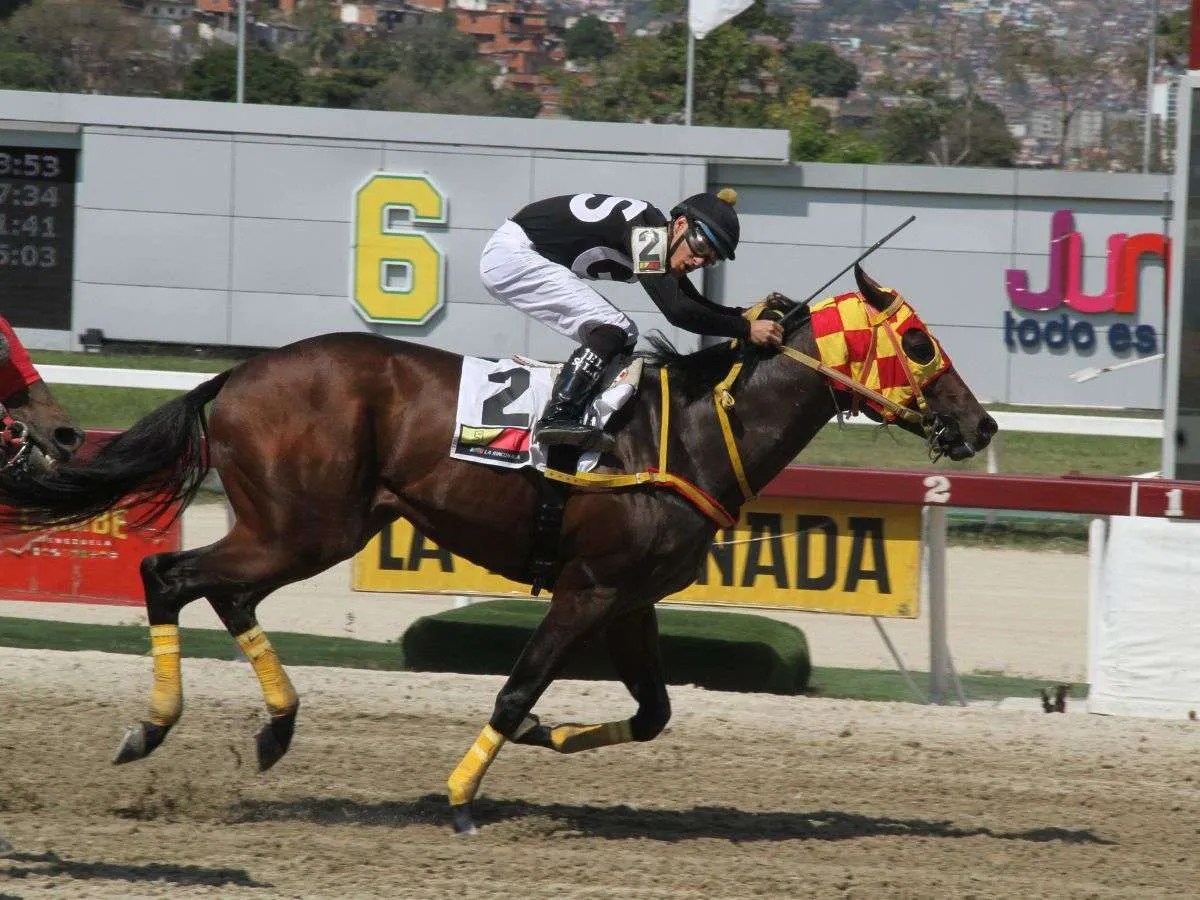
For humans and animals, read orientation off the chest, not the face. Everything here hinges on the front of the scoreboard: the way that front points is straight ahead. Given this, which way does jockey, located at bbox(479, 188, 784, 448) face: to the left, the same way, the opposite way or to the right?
to the left

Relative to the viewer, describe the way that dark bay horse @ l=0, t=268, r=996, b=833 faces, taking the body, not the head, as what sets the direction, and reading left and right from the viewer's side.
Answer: facing to the right of the viewer

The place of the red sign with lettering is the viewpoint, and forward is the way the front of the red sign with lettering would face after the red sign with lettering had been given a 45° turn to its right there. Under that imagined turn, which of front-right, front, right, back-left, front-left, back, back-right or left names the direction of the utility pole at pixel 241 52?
back-right

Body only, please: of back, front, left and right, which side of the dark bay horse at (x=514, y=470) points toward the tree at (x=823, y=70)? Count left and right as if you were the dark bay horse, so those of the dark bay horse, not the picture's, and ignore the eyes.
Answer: left

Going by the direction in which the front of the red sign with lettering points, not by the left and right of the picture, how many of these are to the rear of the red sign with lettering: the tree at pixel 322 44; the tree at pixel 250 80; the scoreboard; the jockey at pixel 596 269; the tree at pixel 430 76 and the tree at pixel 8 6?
5

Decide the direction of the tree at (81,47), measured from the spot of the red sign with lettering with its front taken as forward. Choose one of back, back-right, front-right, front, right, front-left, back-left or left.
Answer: back

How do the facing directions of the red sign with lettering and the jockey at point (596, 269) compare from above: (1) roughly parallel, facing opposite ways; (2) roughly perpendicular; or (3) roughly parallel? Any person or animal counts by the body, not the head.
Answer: roughly perpendicular

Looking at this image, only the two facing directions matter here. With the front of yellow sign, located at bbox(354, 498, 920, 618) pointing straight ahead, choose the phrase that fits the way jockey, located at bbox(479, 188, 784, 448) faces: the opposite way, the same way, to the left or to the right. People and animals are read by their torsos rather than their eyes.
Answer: to the left

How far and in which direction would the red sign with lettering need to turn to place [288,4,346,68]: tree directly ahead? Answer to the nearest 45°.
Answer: approximately 180°

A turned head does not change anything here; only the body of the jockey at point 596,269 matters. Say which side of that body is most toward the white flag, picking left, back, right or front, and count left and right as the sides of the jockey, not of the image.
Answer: left

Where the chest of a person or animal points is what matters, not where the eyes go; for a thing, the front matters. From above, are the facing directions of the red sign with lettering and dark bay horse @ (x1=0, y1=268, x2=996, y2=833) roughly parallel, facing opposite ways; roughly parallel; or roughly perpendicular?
roughly perpendicular

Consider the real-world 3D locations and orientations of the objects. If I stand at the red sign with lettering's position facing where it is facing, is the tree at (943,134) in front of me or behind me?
behind

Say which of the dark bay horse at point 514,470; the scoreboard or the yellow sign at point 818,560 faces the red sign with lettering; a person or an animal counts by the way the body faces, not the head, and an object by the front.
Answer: the scoreboard
